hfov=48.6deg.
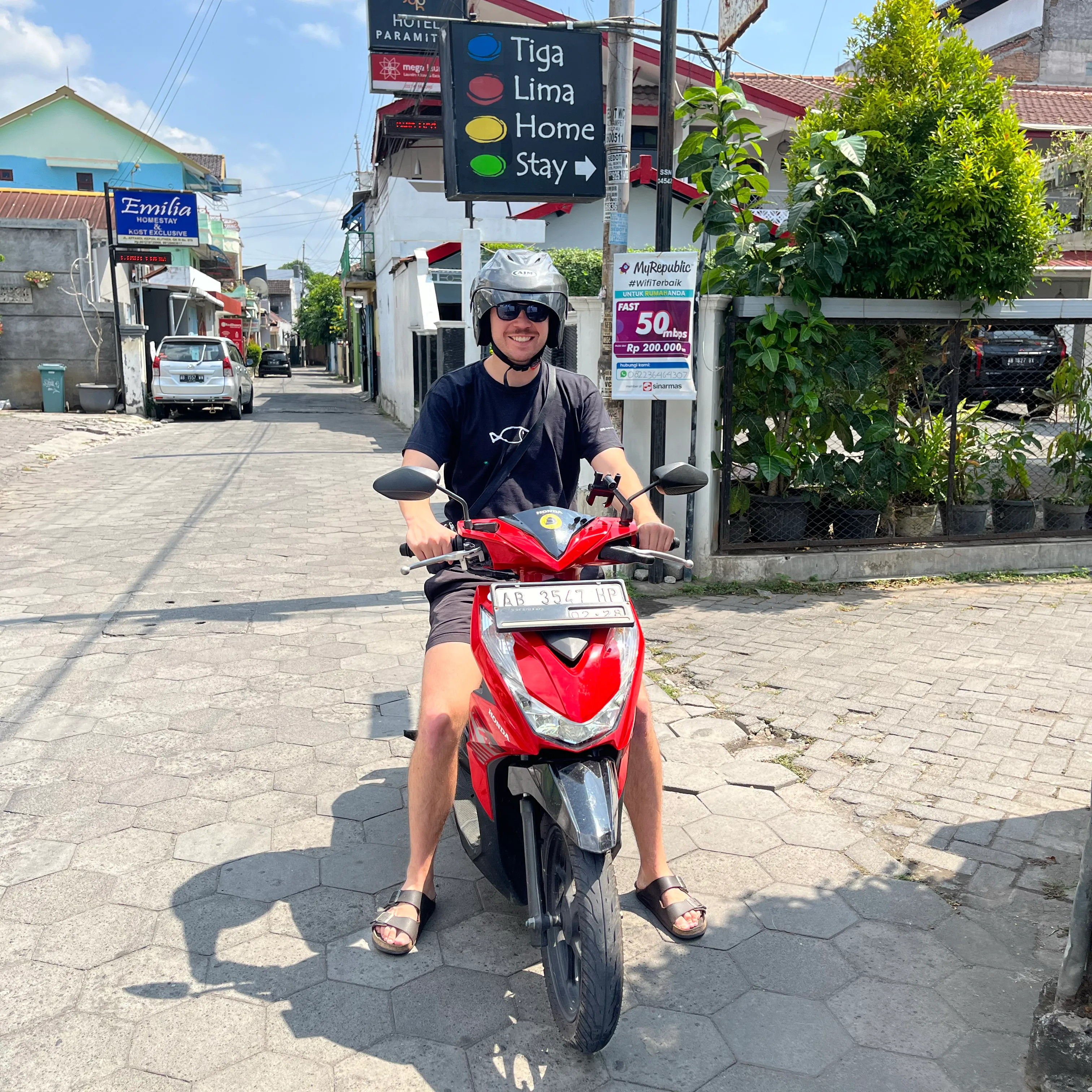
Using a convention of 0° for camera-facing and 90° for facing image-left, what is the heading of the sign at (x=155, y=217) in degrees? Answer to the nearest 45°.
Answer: approximately 0°

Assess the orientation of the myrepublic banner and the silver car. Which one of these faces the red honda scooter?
the myrepublic banner

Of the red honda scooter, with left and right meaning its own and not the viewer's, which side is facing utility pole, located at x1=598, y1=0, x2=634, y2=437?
back

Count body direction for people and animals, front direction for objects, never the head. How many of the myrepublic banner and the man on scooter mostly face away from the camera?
0

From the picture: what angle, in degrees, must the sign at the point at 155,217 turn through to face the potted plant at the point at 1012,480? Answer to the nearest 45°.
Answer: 0° — it already faces it

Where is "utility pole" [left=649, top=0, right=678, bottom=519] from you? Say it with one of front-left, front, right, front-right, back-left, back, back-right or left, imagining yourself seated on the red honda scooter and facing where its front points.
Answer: back

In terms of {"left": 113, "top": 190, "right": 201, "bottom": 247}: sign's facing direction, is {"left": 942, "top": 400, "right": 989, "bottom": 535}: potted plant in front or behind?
in front
